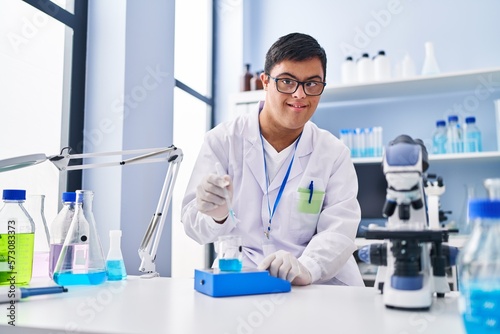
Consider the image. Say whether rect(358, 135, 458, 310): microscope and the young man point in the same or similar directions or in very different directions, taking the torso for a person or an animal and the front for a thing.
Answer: same or similar directions

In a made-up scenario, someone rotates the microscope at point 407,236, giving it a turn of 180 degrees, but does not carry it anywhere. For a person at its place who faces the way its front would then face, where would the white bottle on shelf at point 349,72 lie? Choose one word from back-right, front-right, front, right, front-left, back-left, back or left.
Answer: front

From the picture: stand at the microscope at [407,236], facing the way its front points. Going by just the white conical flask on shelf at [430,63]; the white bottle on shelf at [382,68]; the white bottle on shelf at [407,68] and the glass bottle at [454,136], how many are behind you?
4

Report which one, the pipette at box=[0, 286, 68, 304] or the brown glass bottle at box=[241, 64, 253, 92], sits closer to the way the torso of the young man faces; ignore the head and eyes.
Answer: the pipette

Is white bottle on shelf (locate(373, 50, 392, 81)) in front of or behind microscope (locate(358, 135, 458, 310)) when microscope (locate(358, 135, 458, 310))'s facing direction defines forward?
behind

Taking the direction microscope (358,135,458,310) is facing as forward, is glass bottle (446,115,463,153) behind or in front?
behind

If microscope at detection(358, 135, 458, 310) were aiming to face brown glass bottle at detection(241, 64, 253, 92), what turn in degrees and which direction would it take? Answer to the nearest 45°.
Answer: approximately 135° to its right

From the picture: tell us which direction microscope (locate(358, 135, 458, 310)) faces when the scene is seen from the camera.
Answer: facing the viewer

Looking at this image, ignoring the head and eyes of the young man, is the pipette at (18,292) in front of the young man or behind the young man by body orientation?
in front

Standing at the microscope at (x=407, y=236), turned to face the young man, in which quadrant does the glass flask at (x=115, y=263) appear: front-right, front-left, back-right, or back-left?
front-left

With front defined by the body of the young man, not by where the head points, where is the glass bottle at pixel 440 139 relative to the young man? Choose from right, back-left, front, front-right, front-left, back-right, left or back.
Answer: back-left

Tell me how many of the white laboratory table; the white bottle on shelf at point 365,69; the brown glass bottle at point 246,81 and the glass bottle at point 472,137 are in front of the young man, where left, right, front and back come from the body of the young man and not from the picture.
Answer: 1

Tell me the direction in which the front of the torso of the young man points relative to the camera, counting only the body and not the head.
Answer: toward the camera

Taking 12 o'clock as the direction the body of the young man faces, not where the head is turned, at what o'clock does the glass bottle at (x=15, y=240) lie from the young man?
The glass bottle is roughly at 2 o'clock from the young man.

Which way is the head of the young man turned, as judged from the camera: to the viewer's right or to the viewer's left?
to the viewer's right

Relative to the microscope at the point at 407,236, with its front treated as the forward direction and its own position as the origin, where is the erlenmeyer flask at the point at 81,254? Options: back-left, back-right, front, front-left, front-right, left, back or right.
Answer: right
